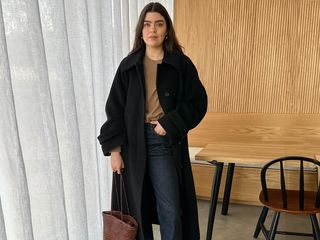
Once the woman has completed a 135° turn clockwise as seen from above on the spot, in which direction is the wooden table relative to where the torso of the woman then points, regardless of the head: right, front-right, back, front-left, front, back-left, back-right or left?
right

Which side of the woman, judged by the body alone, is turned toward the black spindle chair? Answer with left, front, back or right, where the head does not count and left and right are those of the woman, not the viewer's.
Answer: left

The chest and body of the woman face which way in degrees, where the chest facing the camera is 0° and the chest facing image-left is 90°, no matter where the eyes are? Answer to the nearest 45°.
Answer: approximately 0°
